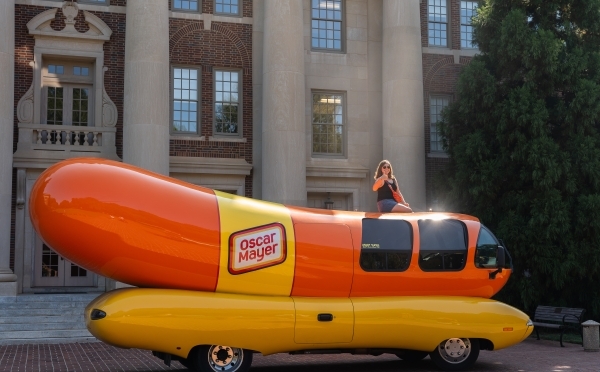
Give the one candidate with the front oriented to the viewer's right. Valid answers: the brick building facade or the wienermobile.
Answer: the wienermobile

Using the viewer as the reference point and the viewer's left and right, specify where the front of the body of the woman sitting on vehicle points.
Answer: facing the viewer and to the right of the viewer

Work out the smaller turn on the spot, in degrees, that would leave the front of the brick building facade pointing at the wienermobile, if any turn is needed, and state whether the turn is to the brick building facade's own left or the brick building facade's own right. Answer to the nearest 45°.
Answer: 0° — it already faces it

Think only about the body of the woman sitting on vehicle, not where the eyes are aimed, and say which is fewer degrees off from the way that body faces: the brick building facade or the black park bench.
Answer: the black park bench

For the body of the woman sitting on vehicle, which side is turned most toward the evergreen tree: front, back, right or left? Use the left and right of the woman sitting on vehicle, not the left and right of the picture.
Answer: left

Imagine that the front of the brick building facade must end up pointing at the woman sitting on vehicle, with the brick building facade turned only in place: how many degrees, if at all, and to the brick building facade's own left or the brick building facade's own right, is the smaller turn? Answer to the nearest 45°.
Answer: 0° — it already faces them

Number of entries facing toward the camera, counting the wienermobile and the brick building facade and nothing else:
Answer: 1

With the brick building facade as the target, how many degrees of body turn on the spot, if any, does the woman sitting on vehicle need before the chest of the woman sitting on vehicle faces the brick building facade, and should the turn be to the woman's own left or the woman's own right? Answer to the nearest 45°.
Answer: approximately 180°

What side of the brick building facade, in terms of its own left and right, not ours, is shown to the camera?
front

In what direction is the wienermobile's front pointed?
to the viewer's right

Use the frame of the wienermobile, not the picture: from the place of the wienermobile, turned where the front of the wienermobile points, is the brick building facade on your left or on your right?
on your left
